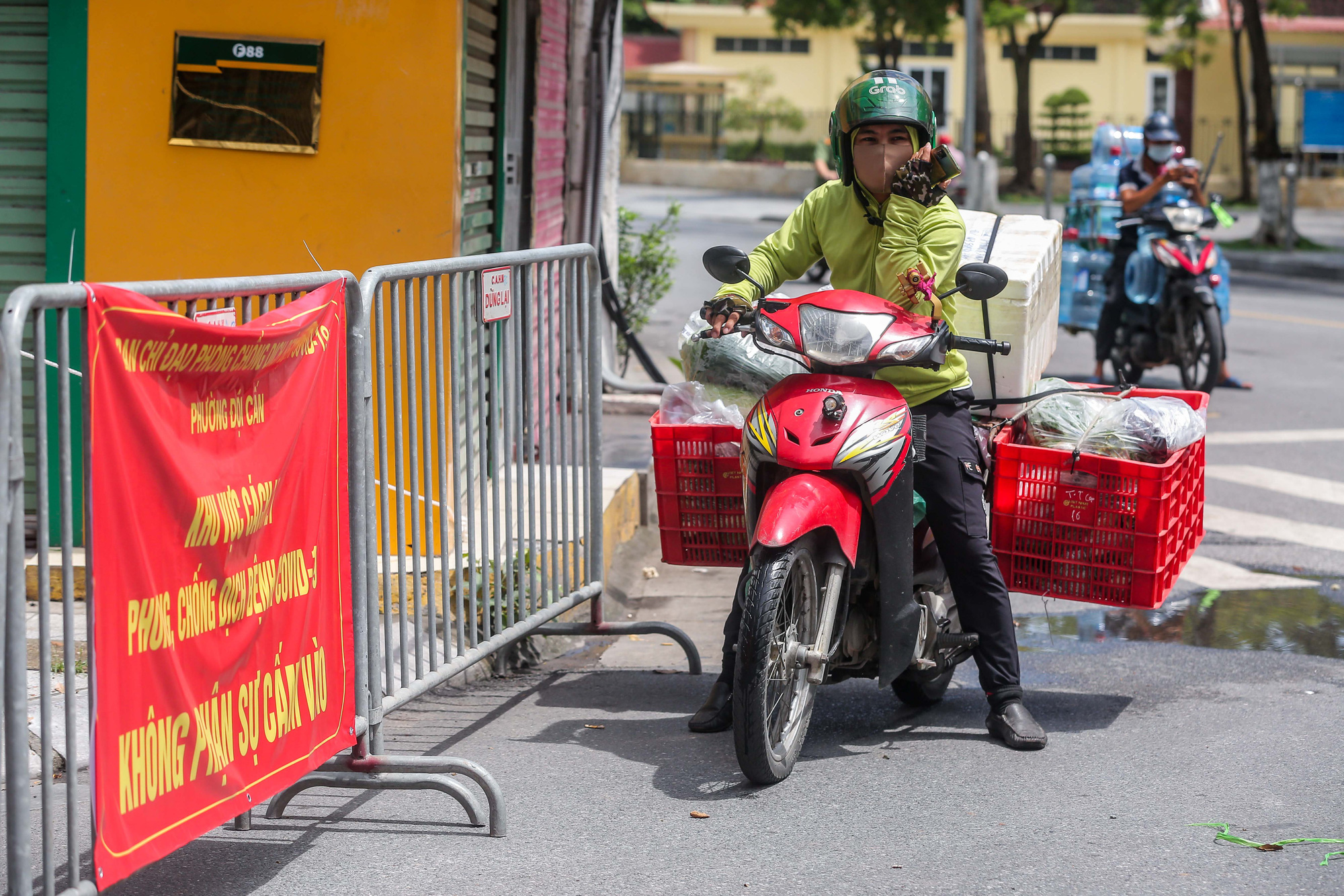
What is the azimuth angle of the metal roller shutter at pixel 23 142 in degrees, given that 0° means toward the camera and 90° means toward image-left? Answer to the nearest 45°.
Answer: approximately 0°

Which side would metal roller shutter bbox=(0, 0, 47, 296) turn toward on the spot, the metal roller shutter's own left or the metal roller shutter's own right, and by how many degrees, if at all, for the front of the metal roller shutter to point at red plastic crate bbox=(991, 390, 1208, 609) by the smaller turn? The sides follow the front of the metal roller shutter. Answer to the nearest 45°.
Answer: approximately 45° to the metal roller shutter's own left

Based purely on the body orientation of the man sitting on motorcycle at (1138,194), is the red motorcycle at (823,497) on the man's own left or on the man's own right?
on the man's own right

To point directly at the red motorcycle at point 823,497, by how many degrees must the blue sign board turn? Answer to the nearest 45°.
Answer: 0° — it already faces it

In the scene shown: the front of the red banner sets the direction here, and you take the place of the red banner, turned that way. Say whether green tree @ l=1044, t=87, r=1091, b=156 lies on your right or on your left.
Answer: on your left
